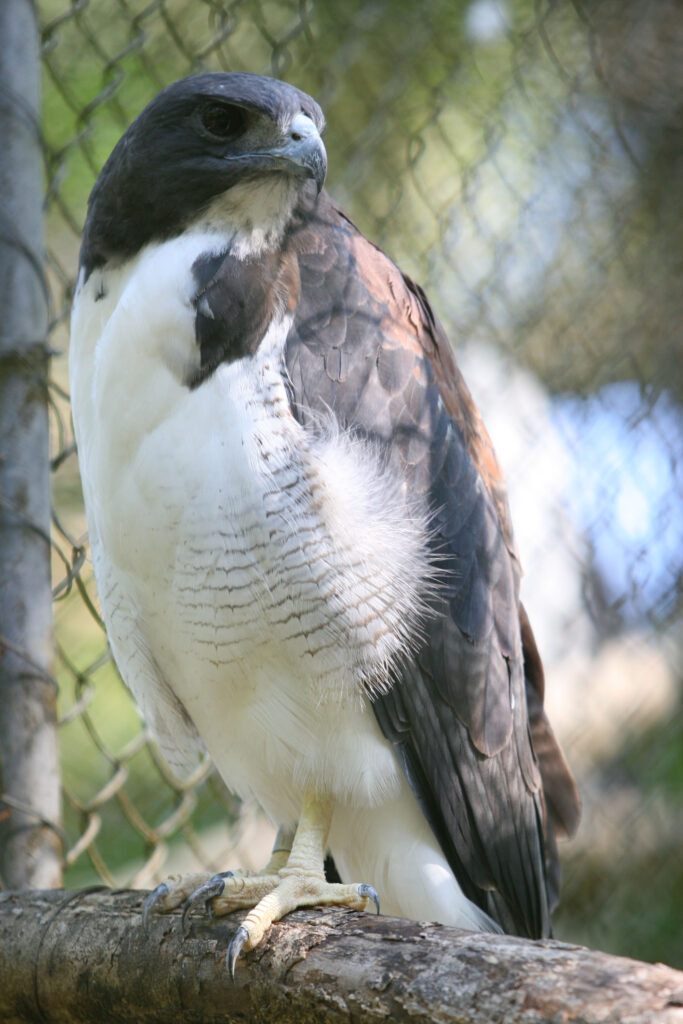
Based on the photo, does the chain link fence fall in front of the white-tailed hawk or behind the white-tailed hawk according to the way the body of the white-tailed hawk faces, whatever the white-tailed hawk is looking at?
behind

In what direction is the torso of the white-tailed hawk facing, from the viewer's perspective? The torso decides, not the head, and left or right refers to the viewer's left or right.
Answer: facing the viewer and to the left of the viewer
